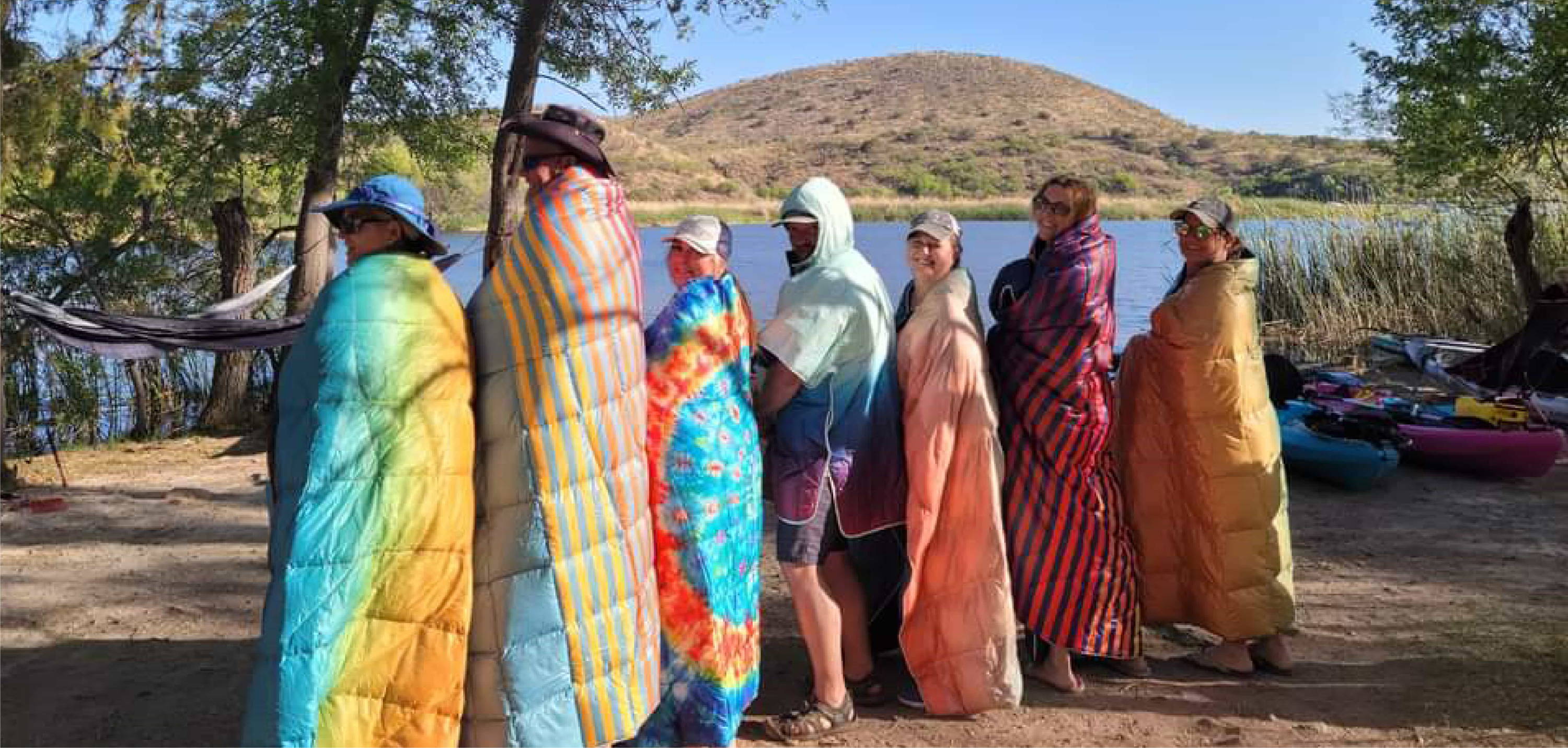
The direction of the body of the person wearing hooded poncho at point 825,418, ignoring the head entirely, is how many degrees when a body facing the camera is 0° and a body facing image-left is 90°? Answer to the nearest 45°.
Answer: approximately 90°

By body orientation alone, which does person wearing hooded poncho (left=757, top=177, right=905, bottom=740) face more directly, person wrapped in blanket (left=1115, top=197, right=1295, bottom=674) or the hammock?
the hammock

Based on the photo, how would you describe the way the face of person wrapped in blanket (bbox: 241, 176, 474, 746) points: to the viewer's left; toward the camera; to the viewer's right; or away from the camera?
to the viewer's left

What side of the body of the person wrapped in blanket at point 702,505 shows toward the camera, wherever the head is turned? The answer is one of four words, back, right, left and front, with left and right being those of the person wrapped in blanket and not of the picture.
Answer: left

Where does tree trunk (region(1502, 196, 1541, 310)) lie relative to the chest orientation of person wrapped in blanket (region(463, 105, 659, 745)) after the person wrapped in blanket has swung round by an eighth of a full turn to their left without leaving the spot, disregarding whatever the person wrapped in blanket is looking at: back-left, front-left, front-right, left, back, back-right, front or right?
back

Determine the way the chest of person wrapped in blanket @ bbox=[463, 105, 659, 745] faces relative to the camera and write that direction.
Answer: to the viewer's left

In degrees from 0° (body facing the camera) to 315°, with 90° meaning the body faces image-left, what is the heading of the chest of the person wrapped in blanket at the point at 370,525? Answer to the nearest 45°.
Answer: approximately 90°

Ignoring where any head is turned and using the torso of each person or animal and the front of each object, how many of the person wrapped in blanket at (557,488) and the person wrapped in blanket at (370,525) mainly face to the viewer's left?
2

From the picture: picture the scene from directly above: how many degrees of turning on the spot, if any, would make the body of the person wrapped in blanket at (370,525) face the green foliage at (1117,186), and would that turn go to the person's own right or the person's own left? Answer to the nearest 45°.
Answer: approximately 135° to the person's own right

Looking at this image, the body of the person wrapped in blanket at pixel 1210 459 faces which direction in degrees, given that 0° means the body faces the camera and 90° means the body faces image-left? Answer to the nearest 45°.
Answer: approximately 90°

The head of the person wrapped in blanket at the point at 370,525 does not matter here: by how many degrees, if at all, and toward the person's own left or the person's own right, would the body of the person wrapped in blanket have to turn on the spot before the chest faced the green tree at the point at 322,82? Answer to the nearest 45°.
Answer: approximately 90° to the person's own right

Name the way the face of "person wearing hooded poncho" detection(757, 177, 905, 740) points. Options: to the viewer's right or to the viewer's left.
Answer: to the viewer's left

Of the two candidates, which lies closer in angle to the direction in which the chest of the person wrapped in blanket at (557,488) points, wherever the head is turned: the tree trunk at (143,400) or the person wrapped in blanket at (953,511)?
the tree trunk
